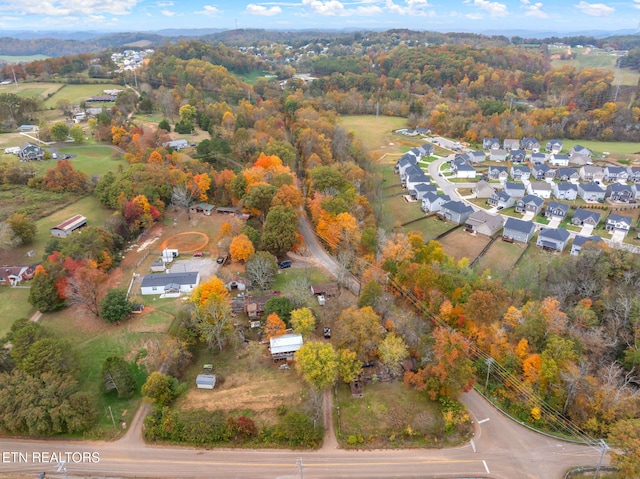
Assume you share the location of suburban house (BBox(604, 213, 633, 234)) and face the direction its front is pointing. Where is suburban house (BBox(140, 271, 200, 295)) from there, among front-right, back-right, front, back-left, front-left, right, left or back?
front-right

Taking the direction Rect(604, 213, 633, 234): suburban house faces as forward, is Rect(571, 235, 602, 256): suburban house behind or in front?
in front

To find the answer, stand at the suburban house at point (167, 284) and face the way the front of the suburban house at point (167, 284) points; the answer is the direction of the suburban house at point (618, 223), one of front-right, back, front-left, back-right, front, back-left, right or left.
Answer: left

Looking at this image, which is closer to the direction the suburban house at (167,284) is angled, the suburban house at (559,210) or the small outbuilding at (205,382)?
the small outbuilding

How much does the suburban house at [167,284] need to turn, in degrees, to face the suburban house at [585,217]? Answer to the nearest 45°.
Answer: approximately 90° to its left

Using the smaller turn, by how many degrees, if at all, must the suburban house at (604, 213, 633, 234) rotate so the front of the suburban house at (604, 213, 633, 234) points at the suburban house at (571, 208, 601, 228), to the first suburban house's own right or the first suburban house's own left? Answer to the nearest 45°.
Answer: approximately 90° to the first suburban house's own right

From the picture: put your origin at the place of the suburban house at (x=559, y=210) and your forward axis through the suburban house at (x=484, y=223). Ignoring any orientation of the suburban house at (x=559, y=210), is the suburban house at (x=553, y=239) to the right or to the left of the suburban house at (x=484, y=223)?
left

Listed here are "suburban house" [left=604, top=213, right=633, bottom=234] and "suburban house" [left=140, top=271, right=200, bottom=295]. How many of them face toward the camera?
2

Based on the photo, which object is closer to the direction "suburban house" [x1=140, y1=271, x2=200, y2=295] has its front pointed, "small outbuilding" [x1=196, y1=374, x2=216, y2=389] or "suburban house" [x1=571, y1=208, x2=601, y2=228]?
the small outbuilding

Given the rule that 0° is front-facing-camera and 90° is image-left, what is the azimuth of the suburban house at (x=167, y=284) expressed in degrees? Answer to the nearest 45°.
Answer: approximately 0°

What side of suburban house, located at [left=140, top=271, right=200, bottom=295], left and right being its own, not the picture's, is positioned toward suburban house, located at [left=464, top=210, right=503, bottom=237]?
left

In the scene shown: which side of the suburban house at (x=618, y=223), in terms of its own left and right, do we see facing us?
front

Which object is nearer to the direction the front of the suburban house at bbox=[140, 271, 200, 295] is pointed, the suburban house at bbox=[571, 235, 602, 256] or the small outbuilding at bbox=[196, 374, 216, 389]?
the small outbuilding
